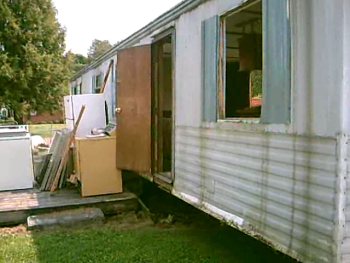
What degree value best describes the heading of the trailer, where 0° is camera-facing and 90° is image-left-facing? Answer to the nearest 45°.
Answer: approximately 45°

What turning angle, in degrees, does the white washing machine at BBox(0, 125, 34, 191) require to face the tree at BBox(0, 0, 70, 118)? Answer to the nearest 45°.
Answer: approximately 180°

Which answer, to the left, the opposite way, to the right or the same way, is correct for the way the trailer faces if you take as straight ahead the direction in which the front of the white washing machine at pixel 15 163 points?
to the right

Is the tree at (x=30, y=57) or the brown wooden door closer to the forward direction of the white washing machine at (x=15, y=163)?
the brown wooden door
